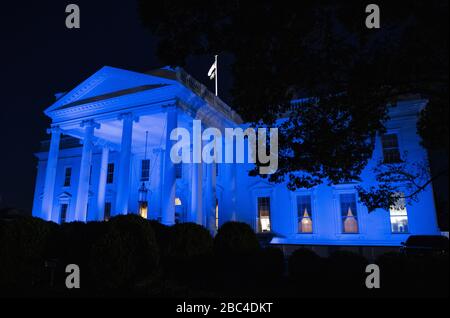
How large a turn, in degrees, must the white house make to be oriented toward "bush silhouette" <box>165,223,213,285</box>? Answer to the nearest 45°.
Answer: approximately 45° to its left

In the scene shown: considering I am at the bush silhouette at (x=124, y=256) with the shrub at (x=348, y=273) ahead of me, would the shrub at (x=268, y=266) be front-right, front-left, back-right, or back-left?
front-left

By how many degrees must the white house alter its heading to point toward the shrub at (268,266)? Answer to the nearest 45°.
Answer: approximately 45° to its left

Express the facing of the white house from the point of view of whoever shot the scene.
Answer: facing the viewer and to the left of the viewer

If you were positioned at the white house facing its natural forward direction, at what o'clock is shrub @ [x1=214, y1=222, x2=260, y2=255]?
The shrub is roughly at 10 o'clock from the white house.

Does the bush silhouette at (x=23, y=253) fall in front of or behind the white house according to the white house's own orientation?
in front

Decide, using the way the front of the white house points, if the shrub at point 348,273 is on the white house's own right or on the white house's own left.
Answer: on the white house's own left

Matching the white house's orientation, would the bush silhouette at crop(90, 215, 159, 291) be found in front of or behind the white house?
in front
